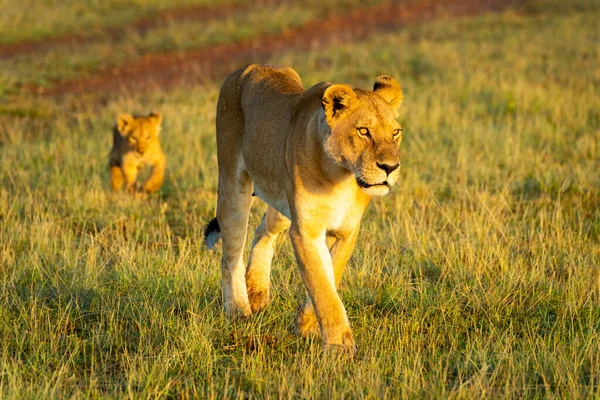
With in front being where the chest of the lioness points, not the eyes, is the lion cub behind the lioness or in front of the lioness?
behind

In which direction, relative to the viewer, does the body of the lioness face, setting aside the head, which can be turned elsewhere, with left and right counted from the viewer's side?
facing the viewer and to the right of the viewer
